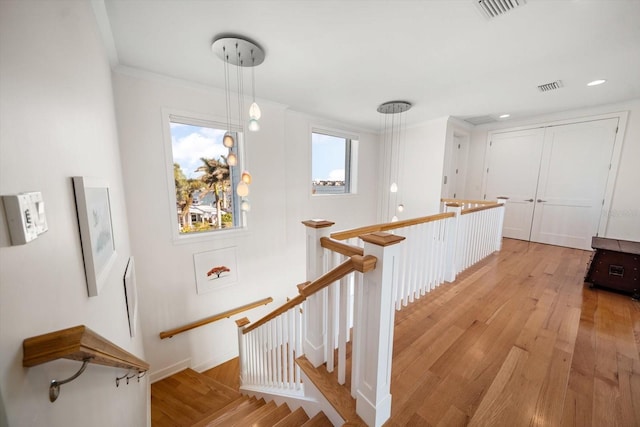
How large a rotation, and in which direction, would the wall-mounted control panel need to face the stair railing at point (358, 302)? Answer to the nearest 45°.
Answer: approximately 45° to its left

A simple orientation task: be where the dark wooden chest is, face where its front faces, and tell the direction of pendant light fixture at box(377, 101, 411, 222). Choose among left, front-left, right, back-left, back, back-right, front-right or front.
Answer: front-right

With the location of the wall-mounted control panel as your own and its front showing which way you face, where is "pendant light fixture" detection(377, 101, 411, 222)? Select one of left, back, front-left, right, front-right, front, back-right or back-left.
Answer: front-left

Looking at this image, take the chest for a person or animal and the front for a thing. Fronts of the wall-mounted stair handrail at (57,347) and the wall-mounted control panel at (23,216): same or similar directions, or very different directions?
same or similar directions

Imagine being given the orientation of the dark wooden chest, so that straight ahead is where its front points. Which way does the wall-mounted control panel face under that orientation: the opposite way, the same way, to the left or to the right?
the opposite way

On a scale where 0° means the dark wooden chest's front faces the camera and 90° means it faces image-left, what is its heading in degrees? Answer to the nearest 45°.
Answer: approximately 45°

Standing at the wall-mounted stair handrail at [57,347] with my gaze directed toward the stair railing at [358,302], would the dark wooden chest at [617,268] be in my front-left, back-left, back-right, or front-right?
front-right

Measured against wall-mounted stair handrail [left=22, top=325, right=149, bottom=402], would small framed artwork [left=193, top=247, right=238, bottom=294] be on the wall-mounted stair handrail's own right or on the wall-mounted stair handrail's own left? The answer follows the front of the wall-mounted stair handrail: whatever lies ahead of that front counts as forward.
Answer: on the wall-mounted stair handrail's own left

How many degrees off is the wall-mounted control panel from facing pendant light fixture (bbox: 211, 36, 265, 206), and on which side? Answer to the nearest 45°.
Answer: approximately 90° to its left

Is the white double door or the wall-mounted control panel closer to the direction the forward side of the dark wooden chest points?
the wall-mounted control panel

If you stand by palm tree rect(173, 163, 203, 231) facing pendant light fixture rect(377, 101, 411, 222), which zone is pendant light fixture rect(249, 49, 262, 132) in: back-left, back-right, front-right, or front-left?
front-right
